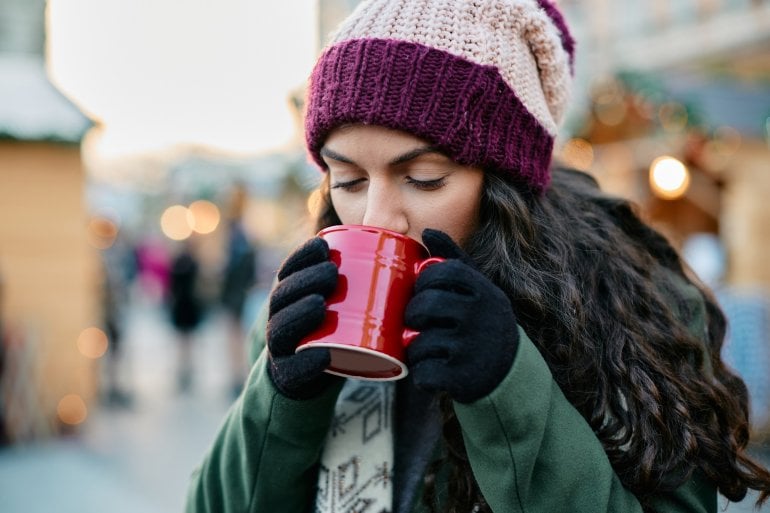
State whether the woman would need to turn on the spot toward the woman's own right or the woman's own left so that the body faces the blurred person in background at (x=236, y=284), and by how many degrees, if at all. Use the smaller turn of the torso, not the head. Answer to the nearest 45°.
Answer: approximately 135° to the woman's own right

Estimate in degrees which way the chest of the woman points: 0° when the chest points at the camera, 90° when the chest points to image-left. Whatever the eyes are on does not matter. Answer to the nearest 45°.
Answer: approximately 45°

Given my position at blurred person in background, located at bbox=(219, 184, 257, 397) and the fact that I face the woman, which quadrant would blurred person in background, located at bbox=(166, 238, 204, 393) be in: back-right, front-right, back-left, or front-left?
back-right

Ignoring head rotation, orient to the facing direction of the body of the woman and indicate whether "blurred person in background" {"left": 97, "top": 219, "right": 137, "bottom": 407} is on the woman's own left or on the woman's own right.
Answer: on the woman's own right

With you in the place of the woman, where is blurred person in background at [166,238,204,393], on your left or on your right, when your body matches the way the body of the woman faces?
on your right
